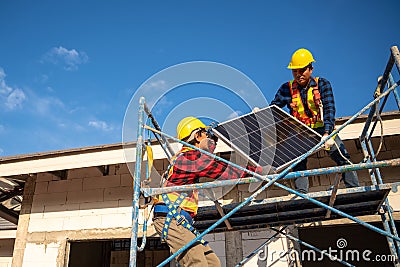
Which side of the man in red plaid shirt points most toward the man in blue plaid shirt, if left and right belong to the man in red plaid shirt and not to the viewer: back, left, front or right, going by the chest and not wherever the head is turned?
front

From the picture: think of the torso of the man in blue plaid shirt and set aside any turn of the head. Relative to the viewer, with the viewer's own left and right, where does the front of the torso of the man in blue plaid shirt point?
facing the viewer and to the left of the viewer

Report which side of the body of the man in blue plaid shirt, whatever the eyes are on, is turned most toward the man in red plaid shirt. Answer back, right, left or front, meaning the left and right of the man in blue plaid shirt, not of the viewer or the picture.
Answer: front

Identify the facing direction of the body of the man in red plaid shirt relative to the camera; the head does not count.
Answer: to the viewer's right

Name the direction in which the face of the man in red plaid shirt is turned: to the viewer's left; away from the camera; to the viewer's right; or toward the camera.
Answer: to the viewer's right

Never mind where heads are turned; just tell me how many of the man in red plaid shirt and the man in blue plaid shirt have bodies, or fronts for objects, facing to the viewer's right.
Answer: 1
